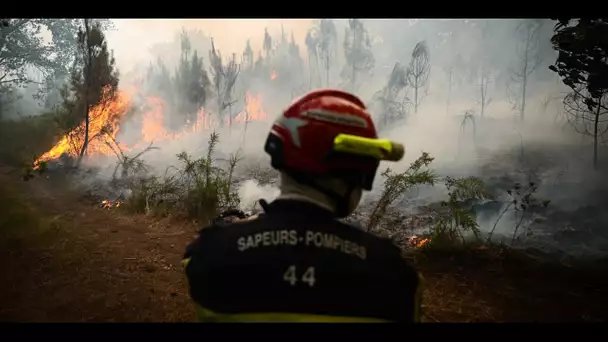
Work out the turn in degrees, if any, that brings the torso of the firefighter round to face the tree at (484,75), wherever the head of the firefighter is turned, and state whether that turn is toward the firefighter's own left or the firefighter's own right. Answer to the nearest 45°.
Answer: approximately 45° to the firefighter's own right

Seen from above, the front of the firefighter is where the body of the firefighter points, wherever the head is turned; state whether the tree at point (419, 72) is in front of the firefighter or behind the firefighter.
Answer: in front

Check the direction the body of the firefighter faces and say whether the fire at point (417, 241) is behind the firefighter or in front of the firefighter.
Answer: in front

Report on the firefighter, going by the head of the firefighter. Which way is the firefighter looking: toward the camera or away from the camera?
away from the camera

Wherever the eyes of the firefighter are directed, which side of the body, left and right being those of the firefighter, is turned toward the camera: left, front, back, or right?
back

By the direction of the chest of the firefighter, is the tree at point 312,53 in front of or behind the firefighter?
in front

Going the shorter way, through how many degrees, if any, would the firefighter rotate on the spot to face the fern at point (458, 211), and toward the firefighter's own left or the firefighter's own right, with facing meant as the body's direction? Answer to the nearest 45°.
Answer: approximately 45° to the firefighter's own right

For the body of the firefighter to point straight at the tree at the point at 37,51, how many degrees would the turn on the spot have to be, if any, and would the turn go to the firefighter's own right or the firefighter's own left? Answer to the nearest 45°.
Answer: approximately 45° to the firefighter's own left
